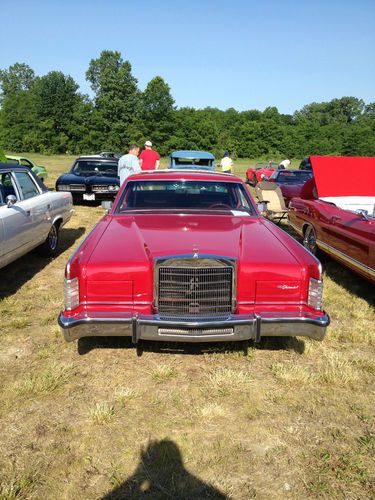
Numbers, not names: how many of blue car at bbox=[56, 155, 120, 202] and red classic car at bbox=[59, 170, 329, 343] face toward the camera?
2

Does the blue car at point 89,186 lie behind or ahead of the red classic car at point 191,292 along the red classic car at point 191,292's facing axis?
behind

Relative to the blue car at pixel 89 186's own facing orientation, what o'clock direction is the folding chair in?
The folding chair is roughly at 10 o'clock from the blue car.

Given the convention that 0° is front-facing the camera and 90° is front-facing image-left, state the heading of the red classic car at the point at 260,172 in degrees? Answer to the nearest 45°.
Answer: approximately 45°

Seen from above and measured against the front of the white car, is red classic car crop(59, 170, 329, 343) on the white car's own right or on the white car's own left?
on the white car's own left

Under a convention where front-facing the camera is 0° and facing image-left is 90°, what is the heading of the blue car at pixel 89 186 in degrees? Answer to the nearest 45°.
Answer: approximately 0°

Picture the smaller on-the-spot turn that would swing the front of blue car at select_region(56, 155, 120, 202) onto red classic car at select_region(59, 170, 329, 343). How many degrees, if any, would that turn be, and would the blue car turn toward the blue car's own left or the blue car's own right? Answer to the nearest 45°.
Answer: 0° — it already faces it

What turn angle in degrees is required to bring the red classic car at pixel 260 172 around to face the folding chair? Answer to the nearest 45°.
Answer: approximately 45° to its left

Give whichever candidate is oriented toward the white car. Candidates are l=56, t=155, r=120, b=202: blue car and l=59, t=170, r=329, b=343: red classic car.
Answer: the blue car
